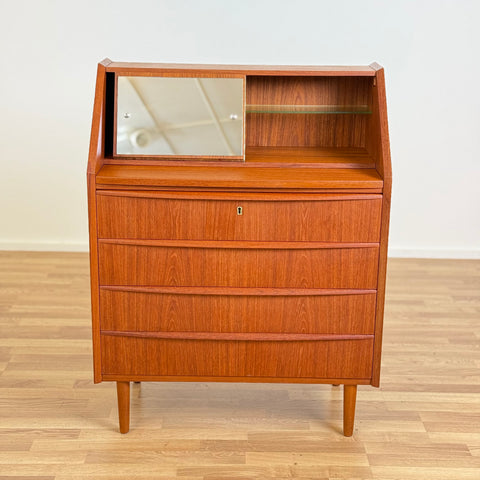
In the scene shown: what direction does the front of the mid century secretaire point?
toward the camera
